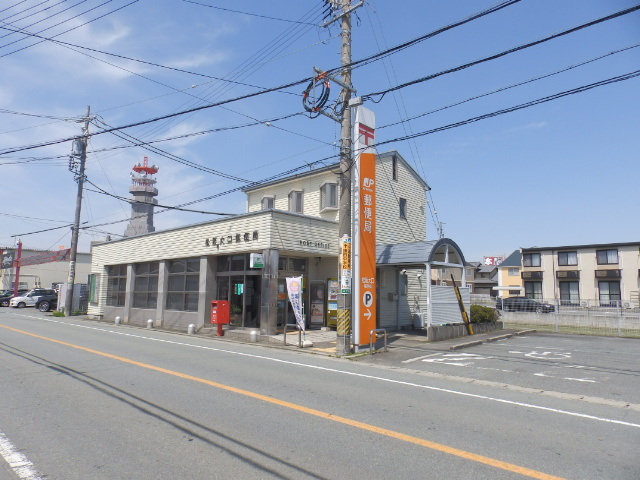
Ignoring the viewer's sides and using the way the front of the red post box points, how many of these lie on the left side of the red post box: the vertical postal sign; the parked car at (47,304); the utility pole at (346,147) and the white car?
2

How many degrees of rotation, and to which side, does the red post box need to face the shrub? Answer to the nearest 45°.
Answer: approximately 135° to its left

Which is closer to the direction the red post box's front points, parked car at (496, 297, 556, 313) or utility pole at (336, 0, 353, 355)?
the utility pole

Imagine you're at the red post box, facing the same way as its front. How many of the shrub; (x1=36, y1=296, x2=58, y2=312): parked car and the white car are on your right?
2

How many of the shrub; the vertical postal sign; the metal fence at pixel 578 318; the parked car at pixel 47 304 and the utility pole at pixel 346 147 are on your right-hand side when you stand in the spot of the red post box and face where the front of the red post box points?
1

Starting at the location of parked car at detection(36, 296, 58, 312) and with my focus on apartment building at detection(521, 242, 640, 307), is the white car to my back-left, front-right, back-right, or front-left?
back-left

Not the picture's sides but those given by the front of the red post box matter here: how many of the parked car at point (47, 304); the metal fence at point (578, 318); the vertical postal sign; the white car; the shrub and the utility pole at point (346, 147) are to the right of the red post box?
2

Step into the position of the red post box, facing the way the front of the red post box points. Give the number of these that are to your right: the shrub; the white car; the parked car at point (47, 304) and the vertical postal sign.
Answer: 2

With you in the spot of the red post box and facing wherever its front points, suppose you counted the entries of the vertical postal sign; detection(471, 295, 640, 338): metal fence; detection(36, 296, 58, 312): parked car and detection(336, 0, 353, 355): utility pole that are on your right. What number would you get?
1

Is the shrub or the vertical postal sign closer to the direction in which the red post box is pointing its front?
the vertical postal sign

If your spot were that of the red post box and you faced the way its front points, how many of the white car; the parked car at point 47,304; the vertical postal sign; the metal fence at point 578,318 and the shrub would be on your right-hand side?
2

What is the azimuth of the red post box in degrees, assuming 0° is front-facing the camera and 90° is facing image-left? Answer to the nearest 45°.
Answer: approximately 45°

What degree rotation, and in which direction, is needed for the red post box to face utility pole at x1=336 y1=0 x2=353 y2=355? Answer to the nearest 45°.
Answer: approximately 90° to its left

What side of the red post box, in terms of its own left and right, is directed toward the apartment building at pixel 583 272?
back

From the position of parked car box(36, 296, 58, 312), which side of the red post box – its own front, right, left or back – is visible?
right

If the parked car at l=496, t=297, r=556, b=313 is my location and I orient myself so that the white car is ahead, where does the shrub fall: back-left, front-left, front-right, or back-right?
front-left

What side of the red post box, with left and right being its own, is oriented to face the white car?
right

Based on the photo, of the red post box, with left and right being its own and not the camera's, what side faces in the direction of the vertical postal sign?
left

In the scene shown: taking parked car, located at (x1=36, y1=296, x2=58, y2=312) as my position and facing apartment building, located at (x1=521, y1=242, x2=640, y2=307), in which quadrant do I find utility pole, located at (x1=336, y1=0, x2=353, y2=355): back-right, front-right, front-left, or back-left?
front-right
